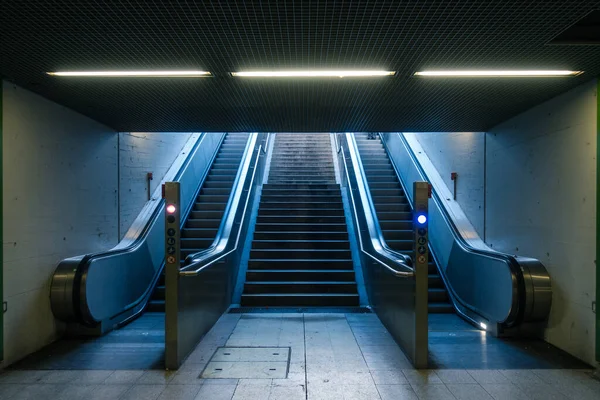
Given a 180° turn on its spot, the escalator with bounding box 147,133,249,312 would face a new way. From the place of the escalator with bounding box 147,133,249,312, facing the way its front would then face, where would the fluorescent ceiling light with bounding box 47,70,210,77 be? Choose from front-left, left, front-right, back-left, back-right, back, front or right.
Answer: back

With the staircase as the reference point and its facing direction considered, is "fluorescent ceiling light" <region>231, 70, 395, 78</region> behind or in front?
in front

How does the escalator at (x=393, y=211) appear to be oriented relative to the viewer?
toward the camera

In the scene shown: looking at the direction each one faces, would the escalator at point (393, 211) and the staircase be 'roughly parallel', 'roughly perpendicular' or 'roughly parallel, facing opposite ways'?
roughly parallel

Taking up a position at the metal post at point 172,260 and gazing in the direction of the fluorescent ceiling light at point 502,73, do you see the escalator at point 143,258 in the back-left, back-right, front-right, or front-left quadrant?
back-left

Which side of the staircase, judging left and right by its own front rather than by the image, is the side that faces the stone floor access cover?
front

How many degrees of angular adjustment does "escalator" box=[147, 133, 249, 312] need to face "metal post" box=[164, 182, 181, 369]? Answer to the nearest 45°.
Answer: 0° — it already faces it

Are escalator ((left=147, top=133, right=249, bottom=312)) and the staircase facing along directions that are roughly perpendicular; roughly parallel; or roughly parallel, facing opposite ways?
roughly parallel

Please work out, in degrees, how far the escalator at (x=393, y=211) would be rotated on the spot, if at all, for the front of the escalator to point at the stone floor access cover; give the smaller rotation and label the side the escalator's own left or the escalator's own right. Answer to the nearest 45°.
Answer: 0° — it already faces it

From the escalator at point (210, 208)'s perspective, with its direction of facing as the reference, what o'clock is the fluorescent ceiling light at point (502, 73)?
The fluorescent ceiling light is roughly at 11 o'clock from the escalator.

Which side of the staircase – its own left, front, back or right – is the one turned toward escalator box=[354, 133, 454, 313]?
left

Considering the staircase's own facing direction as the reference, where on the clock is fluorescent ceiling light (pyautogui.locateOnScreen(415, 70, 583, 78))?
The fluorescent ceiling light is roughly at 11 o'clock from the staircase.

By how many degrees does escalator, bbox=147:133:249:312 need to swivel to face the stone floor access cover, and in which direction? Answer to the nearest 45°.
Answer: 0° — it already faces it

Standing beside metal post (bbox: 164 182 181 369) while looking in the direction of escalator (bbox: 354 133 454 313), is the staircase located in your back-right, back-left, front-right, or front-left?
front-left

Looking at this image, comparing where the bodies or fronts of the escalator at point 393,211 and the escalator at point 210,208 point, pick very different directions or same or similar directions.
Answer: same or similar directions

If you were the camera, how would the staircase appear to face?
facing the viewer
